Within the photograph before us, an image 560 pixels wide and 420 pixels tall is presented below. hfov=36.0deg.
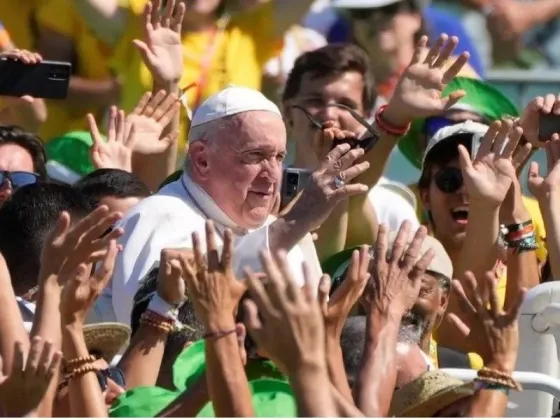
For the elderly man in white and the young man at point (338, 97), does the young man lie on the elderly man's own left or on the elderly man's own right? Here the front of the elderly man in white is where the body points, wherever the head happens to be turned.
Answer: on the elderly man's own left

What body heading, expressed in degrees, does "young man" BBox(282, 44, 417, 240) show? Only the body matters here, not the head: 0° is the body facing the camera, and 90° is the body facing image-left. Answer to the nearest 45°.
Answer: approximately 0°

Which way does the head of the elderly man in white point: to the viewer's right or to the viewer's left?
to the viewer's right

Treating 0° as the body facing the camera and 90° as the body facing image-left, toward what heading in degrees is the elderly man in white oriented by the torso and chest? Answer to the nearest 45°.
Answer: approximately 315°
